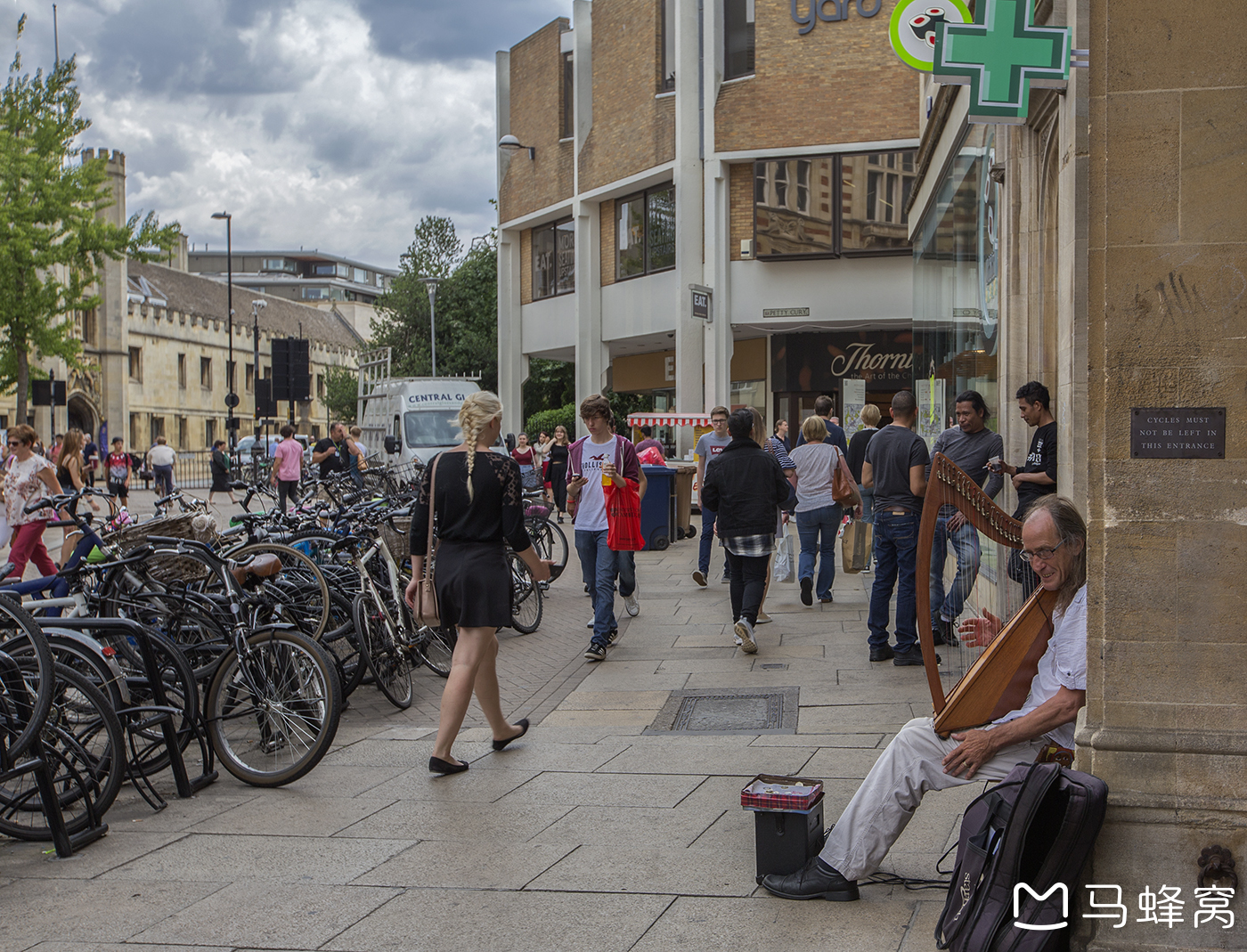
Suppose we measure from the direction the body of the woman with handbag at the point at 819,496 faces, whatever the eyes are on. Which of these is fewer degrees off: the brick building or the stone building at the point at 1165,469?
the brick building

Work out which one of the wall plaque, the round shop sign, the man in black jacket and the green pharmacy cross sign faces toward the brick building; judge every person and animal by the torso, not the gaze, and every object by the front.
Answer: the man in black jacket

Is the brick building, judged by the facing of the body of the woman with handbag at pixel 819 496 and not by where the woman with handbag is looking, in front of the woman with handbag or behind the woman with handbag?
in front

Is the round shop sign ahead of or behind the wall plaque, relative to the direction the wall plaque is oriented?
behind

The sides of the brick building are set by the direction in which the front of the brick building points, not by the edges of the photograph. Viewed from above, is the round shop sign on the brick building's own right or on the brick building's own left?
on the brick building's own left

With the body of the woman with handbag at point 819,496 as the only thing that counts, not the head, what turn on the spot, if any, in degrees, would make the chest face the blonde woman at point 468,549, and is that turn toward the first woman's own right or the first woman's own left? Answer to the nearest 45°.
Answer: approximately 180°

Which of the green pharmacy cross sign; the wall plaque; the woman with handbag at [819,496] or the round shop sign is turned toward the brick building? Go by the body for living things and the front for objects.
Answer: the woman with handbag

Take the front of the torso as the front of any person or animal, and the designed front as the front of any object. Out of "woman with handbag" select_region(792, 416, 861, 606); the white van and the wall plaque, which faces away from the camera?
the woman with handbag

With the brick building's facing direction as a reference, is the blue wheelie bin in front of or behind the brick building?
in front

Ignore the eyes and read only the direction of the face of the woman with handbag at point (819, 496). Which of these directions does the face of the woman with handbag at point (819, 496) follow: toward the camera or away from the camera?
away from the camera

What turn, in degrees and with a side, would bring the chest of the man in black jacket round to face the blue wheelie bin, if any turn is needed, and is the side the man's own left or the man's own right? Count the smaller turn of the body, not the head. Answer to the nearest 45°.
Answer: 0° — they already face it

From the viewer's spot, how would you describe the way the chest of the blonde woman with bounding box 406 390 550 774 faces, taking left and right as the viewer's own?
facing away from the viewer and to the right of the viewer

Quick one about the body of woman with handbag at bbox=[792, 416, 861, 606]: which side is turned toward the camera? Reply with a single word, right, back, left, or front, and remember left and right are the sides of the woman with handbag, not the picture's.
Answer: back

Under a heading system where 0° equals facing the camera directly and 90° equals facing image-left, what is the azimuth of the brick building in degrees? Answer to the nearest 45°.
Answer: approximately 45°
